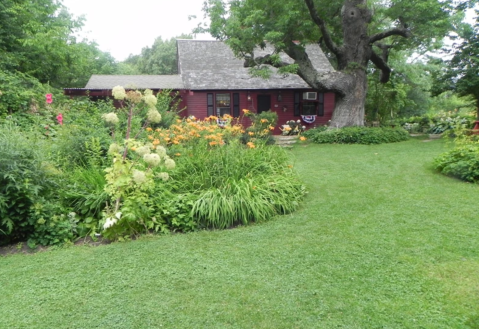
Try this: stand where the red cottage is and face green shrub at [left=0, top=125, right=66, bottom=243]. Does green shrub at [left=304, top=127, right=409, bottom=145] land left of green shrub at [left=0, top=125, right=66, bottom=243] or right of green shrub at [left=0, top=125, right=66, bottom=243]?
left

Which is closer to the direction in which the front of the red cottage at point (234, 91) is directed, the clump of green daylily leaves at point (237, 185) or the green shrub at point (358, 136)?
the clump of green daylily leaves

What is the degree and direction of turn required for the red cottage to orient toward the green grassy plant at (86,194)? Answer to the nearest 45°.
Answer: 0° — it already faces it

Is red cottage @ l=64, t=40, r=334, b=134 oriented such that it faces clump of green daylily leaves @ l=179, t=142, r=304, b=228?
yes

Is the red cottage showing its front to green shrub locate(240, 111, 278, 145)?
yes

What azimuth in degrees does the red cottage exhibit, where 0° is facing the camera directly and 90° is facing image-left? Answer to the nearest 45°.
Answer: approximately 0°

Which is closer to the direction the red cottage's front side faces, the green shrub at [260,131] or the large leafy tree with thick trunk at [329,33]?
the green shrub
